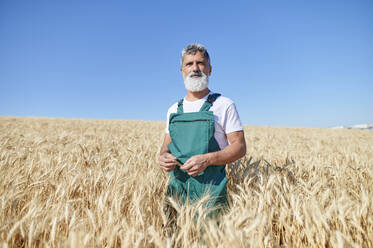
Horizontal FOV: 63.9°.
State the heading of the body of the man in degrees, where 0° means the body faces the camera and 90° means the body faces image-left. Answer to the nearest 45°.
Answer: approximately 45°
